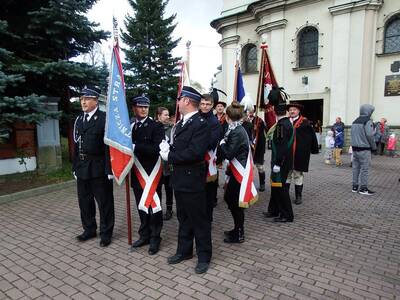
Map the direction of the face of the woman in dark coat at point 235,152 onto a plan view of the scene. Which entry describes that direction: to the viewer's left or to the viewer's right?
to the viewer's left

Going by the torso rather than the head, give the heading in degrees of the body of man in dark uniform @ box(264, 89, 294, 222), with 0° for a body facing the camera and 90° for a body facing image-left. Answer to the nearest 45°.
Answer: approximately 90°

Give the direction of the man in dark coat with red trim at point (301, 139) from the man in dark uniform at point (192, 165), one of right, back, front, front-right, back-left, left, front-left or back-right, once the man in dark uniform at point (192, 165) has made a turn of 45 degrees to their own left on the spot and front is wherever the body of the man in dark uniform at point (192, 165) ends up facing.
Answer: back-left

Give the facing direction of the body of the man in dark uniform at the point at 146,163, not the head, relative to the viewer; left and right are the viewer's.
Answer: facing the viewer and to the left of the viewer

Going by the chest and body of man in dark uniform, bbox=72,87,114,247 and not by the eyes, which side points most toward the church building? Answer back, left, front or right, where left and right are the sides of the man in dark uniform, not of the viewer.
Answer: back

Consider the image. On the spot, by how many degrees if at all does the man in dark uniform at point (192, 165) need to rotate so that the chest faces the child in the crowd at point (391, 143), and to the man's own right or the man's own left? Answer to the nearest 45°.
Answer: approximately 180°

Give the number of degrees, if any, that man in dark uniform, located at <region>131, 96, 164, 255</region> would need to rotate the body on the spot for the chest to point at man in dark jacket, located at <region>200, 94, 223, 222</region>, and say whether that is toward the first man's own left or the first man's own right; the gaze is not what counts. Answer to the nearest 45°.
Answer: approximately 135° to the first man's own left

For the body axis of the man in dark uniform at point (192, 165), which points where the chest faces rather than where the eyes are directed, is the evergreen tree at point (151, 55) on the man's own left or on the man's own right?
on the man's own right

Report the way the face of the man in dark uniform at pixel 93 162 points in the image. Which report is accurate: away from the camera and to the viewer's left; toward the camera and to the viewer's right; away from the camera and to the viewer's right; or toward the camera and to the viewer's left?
toward the camera and to the viewer's left

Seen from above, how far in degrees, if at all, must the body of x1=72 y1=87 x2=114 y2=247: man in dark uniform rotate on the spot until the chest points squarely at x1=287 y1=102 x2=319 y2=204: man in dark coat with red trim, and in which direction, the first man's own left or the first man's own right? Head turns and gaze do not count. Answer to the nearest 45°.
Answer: approximately 135° to the first man's own left

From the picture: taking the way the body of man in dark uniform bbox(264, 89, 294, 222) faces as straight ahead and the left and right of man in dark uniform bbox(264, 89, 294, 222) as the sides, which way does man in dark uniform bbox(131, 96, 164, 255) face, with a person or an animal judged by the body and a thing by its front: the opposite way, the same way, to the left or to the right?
to the left

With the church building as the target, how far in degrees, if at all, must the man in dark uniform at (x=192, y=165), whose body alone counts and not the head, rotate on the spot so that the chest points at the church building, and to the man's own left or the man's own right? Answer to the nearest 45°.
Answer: approximately 180°

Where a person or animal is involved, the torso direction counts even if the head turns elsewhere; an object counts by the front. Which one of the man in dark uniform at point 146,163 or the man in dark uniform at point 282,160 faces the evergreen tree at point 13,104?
the man in dark uniform at point 282,160

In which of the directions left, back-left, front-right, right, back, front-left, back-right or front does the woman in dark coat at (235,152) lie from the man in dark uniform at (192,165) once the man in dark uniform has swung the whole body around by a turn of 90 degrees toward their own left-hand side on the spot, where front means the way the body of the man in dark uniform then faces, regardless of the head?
left
